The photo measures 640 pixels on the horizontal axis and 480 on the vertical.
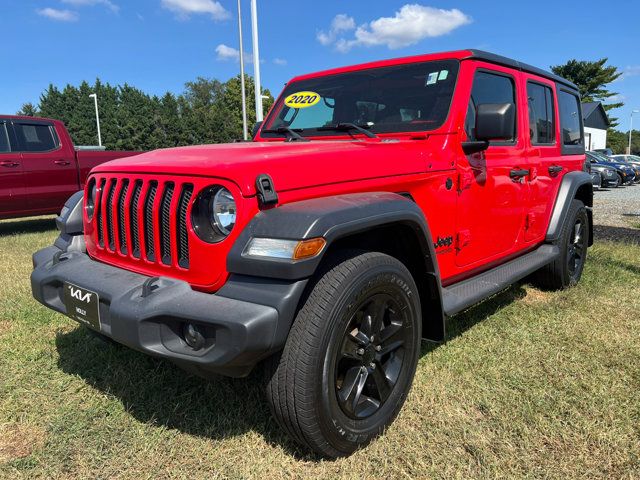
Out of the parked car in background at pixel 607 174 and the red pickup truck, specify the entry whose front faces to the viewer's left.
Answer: the red pickup truck

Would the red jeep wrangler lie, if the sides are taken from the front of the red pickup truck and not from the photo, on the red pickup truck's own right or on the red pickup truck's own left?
on the red pickup truck's own left

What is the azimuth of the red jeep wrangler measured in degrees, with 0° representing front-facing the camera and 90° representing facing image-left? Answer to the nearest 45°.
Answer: approximately 45°

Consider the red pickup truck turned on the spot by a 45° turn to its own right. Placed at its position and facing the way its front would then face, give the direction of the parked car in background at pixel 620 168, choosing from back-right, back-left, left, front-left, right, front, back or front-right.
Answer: back-right

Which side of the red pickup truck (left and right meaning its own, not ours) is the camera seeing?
left

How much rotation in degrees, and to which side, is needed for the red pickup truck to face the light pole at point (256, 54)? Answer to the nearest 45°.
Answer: approximately 135° to its right

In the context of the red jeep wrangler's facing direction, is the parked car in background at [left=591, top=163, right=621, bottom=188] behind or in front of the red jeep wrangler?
behind
